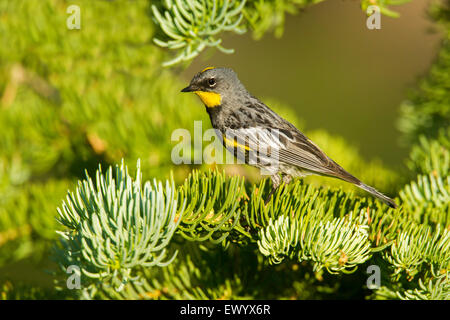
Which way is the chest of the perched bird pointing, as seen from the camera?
to the viewer's left
